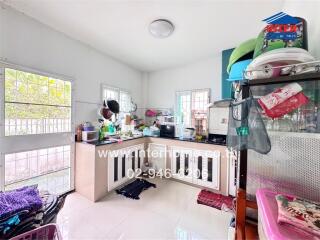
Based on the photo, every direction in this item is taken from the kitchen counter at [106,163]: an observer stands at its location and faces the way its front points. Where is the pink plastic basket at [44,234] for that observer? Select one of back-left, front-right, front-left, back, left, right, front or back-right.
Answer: front

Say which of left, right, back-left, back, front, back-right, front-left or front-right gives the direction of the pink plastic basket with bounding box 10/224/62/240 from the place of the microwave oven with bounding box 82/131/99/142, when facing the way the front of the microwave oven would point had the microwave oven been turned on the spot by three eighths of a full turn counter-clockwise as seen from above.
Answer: back

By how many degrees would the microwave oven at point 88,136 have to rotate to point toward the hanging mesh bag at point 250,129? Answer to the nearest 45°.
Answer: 0° — it already faces it

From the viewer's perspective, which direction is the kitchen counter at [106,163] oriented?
toward the camera

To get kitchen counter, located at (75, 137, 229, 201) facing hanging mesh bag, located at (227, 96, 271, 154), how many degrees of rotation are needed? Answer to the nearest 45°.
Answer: approximately 45° to its left

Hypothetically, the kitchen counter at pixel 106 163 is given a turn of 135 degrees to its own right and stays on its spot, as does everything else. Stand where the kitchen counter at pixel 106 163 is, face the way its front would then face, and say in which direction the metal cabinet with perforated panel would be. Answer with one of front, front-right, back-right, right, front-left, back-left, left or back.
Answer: back

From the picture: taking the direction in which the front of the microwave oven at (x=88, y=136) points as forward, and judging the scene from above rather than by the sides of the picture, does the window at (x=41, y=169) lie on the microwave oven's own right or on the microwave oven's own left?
on the microwave oven's own right

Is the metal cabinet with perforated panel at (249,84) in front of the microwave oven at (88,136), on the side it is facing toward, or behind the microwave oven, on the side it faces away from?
in front

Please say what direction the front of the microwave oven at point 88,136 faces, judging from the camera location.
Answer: facing the viewer and to the right of the viewer

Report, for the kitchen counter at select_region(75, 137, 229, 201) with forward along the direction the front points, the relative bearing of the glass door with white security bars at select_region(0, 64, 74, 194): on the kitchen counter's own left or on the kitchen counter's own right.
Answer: on the kitchen counter's own right

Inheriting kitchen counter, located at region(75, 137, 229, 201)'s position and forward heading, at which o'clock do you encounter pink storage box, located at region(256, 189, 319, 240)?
The pink storage box is roughly at 11 o'clock from the kitchen counter.
